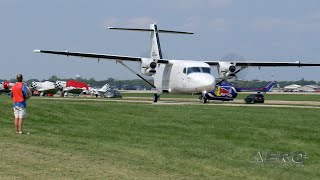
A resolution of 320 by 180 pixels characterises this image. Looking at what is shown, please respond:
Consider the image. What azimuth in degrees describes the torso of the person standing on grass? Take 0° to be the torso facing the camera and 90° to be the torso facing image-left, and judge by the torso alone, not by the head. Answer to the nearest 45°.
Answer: approximately 225°
